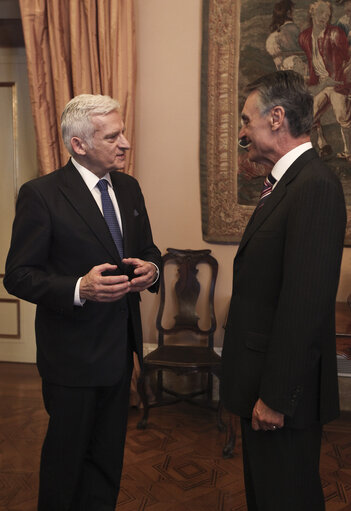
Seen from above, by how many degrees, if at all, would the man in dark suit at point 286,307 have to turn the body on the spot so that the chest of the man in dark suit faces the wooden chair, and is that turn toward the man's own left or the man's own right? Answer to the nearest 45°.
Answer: approximately 90° to the man's own right

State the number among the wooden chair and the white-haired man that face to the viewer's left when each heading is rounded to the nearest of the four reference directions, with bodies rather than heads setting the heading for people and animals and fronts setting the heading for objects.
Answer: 0

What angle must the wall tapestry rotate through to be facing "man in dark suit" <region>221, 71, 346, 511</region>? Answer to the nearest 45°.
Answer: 0° — it already faces them

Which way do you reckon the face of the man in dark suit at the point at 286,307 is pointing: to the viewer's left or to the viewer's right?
to the viewer's left

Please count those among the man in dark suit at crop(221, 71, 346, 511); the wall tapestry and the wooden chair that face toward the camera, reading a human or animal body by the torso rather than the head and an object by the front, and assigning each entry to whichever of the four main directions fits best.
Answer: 2

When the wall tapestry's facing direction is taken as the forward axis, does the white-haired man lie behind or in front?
in front

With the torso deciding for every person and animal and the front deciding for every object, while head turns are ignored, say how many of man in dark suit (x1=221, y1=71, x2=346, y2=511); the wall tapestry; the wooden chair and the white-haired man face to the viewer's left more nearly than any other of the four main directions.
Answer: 1

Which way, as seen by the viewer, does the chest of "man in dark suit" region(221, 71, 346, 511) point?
to the viewer's left

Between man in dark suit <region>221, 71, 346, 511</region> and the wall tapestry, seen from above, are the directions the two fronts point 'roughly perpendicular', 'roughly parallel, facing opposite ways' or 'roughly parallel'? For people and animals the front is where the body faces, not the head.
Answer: roughly perpendicular

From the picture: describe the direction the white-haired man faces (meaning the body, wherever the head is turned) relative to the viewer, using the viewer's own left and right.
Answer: facing the viewer and to the right of the viewer

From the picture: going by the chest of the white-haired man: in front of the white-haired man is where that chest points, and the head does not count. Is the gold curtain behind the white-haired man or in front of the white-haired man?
behind

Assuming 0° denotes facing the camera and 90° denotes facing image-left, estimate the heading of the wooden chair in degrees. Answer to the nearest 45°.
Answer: approximately 0°

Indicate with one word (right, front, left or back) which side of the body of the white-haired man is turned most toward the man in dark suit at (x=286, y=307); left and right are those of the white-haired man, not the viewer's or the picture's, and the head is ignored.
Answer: front

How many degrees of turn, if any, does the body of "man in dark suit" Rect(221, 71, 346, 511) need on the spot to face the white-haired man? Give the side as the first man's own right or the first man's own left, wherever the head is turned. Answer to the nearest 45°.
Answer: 0° — they already face them
